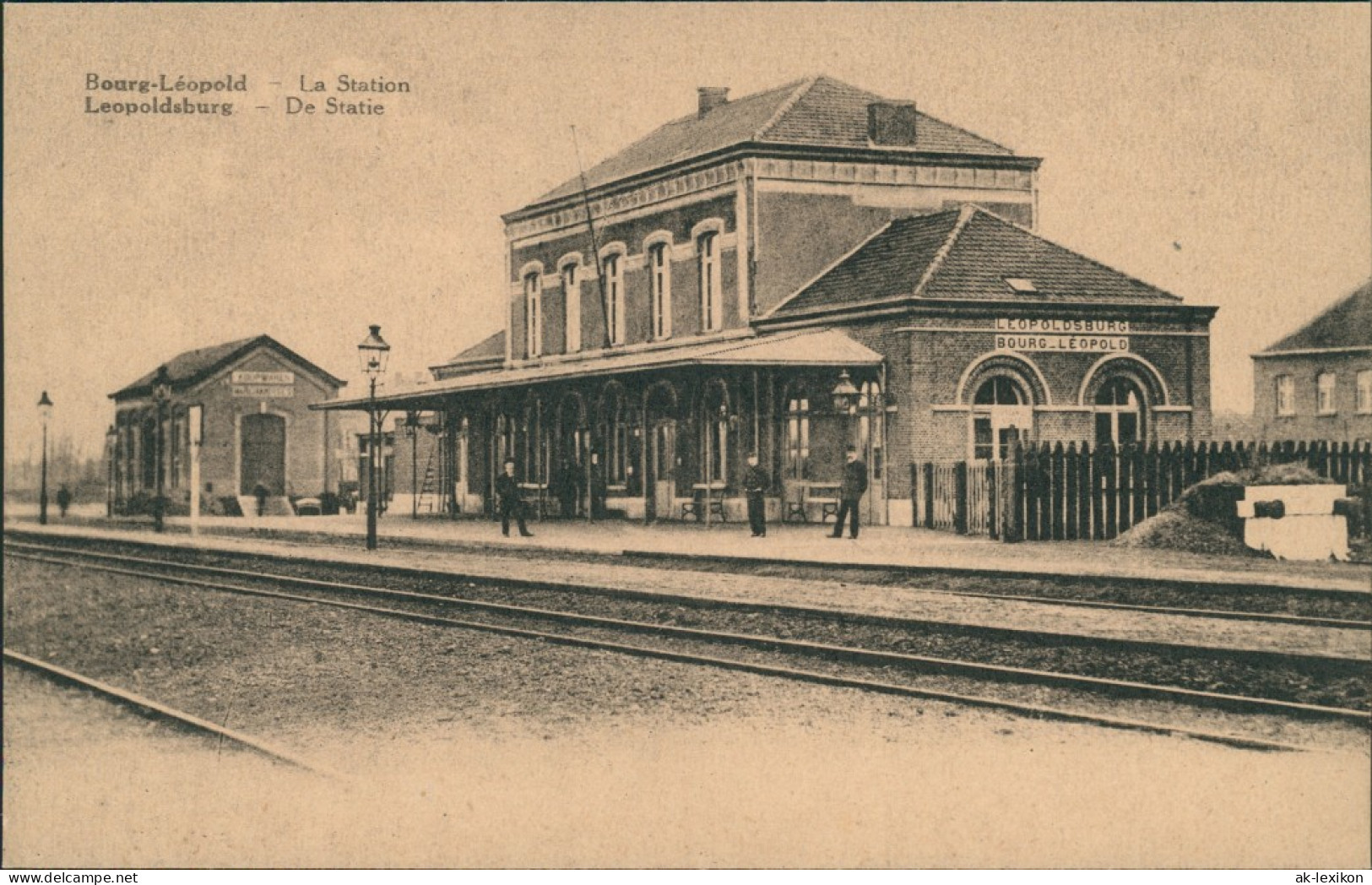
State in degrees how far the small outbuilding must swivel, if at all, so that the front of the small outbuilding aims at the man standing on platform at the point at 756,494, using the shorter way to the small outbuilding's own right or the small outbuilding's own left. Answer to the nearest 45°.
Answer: approximately 45° to the small outbuilding's own left

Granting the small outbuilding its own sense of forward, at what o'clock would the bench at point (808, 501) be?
The bench is roughly at 10 o'clock from the small outbuilding.

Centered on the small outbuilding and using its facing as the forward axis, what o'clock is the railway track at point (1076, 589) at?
The railway track is roughly at 12 o'clock from the small outbuilding.

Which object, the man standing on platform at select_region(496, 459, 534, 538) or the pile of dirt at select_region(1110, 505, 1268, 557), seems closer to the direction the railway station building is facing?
the man standing on platform

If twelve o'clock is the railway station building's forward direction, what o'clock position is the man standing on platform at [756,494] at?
The man standing on platform is roughly at 11 o'clock from the railway station building.

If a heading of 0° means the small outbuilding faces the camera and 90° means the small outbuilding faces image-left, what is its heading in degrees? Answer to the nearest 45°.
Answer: approximately 315°
